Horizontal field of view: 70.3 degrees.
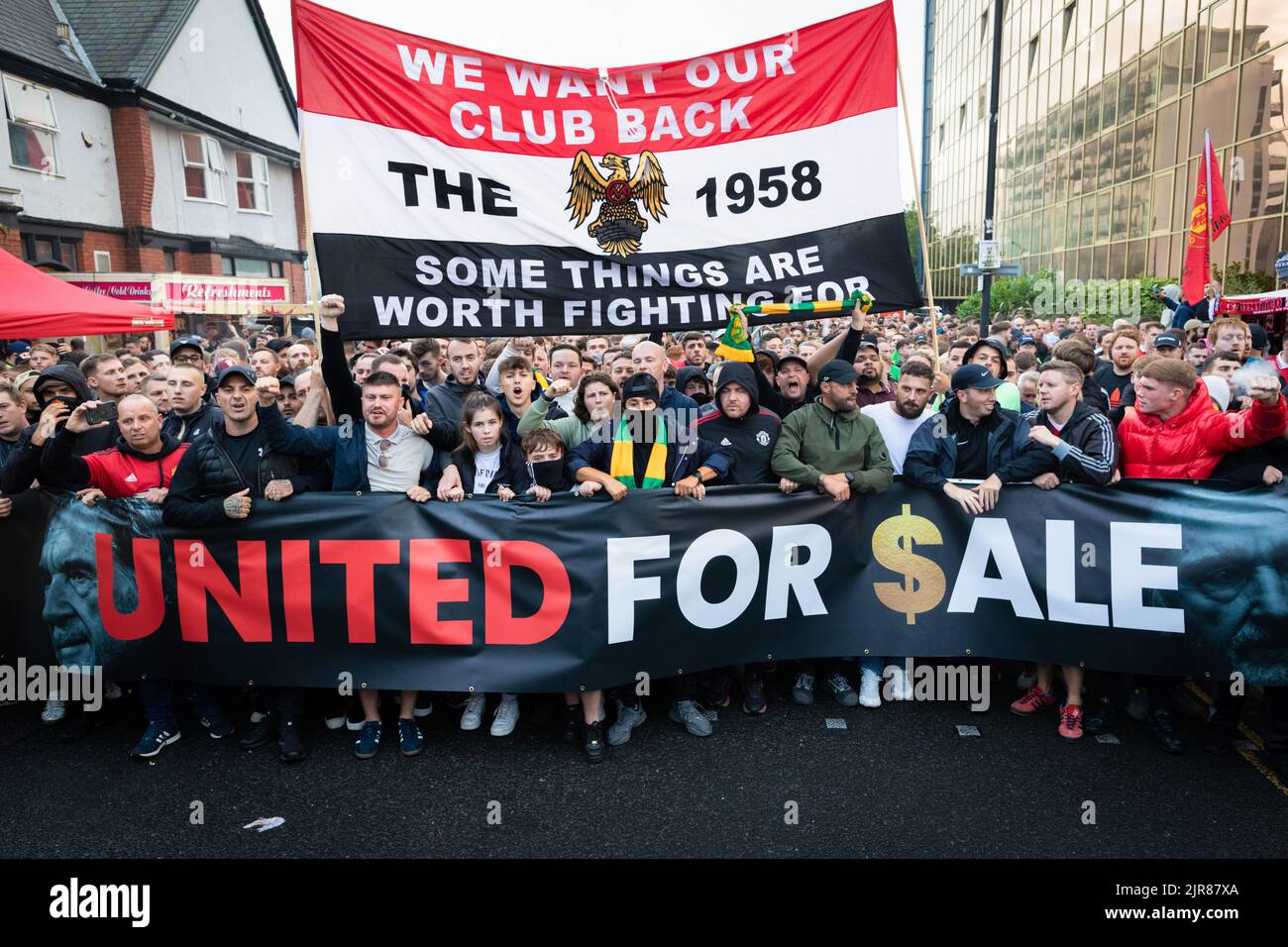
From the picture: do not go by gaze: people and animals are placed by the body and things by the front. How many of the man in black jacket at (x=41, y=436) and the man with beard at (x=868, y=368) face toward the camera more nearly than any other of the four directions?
2

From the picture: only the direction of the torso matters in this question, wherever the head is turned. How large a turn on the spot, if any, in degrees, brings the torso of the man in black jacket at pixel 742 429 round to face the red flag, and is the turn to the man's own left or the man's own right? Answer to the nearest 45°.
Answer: approximately 135° to the man's own left

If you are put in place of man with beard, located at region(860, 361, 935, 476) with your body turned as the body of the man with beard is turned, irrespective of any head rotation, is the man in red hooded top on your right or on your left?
on your left

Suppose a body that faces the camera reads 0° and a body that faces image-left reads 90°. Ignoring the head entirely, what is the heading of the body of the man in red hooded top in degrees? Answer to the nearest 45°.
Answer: approximately 45°

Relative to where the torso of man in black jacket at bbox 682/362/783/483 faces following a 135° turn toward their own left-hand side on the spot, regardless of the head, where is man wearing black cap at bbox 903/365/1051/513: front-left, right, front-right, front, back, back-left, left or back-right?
front-right
